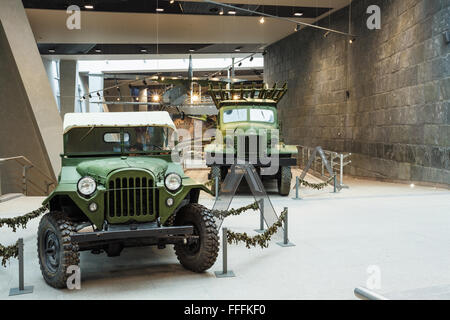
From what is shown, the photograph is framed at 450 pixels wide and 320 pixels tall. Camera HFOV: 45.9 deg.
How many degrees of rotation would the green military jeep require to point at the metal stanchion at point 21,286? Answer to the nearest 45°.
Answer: approximately 90° to its right

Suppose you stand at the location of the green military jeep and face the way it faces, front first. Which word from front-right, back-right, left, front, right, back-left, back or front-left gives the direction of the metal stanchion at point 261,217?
back-left

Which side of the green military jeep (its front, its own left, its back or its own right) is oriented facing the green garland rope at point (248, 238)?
left

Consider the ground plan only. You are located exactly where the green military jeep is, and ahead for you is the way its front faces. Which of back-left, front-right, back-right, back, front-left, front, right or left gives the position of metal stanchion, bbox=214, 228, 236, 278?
left

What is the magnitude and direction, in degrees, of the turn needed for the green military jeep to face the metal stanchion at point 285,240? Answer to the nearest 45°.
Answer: approximately 135° to its left

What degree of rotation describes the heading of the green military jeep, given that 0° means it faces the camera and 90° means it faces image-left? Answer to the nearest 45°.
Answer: approximately 0°

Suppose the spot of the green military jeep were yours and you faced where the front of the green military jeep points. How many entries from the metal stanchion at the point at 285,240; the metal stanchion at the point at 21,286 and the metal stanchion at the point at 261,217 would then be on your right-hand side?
1
